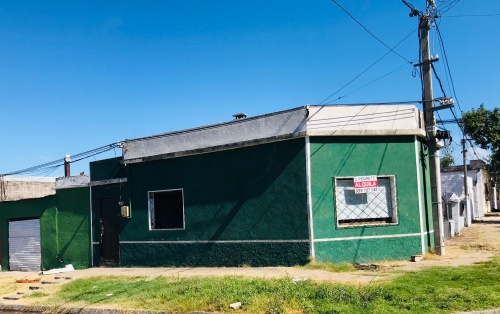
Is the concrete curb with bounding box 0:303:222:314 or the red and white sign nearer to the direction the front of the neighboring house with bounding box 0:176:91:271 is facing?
the concrete curb

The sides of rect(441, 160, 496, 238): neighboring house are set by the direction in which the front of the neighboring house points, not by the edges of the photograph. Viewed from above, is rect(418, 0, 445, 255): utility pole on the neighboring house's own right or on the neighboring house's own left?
on the neighboring house's own right

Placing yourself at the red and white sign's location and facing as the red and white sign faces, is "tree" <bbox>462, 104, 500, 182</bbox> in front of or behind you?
behind

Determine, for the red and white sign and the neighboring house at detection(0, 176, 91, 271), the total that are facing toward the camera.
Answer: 2

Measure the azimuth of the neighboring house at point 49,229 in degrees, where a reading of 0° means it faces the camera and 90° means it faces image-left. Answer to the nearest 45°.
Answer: approximately 0°

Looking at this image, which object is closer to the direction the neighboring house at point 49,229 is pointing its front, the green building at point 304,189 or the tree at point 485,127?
the green building

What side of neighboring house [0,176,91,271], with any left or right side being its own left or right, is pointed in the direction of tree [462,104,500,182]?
left

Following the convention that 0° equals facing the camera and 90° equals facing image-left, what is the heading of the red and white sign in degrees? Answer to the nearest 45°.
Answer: approximately 0°
